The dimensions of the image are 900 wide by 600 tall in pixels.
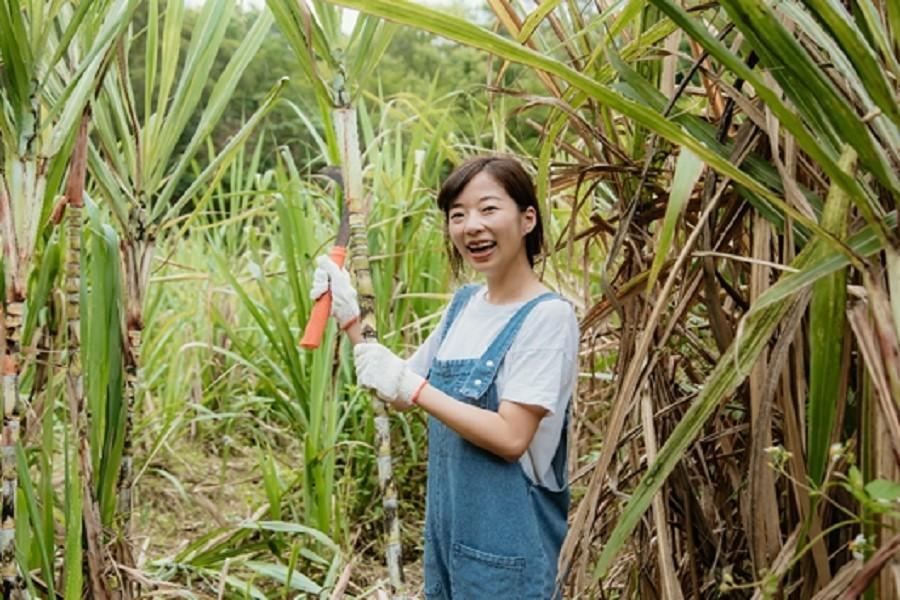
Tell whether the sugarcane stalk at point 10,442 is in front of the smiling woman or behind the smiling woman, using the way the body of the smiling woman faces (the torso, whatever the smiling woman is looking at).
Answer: in front

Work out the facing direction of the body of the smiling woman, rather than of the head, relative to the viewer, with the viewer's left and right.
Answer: facing the viewer and to the left of the viewer

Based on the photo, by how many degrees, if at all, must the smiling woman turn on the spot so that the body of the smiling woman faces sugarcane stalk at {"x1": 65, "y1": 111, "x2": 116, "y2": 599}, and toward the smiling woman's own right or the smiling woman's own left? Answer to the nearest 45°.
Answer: approximately 45° to the smiling woman's own right
